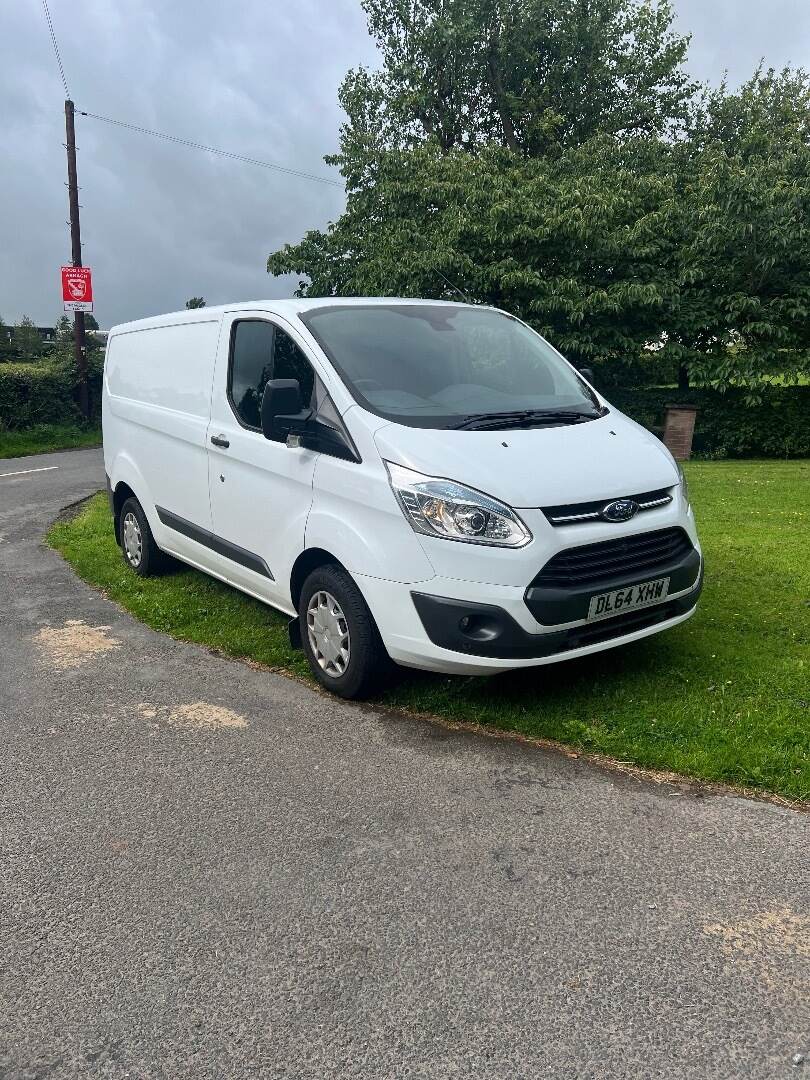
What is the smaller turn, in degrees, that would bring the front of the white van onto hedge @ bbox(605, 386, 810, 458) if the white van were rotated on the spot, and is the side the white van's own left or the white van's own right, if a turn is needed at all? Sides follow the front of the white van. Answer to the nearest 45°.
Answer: approximately 90° to the white van's own left

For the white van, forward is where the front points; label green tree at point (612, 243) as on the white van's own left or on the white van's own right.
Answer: on the white van's own left

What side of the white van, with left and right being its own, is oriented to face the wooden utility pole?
back

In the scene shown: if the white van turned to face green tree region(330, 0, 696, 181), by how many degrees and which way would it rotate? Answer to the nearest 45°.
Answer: approximately 135° to its left

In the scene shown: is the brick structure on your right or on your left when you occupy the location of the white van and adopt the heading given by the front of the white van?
on your left

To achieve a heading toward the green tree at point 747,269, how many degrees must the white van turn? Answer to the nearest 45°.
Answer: approximately 90° to its left

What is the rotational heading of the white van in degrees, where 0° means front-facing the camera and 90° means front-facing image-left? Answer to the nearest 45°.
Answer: approximately 315°
